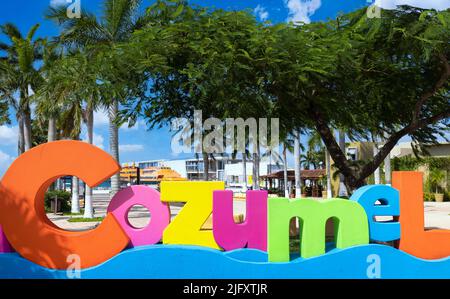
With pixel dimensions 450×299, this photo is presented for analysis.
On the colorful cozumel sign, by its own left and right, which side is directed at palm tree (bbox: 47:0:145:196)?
back

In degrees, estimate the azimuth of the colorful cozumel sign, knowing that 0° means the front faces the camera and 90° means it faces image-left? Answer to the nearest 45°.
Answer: approximately 0°

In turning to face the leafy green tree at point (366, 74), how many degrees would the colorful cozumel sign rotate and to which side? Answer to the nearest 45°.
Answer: approximately 135° to its left

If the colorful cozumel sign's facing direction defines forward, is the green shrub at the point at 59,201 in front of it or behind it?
behind
